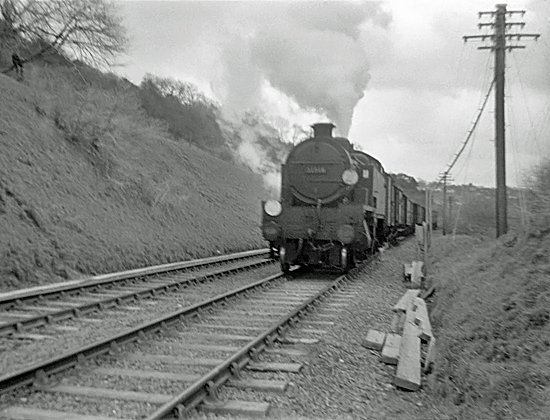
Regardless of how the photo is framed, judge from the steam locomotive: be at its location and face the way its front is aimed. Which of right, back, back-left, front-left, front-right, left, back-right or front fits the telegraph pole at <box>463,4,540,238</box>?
back-left

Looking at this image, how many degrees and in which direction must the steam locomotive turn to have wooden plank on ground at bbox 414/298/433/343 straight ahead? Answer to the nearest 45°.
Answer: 0° — it already faces it

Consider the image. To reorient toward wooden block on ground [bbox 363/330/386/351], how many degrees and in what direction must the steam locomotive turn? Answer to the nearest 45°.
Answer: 0° — it already faces it

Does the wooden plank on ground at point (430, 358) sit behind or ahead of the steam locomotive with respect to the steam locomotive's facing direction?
ahead

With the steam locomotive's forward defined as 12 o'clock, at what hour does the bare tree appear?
The bare tree is roughly at 4 o'clock from the steam locomotive.

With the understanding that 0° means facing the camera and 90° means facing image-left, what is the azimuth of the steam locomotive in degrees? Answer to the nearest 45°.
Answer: approximately 0°

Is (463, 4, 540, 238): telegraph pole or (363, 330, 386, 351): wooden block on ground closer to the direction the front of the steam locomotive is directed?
the wooden block on ground

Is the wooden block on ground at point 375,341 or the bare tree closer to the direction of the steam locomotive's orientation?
the wooden block on ground

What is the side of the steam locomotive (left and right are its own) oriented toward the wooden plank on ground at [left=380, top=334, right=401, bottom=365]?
front

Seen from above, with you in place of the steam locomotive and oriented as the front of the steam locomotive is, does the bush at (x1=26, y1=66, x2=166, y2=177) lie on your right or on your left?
on your right
